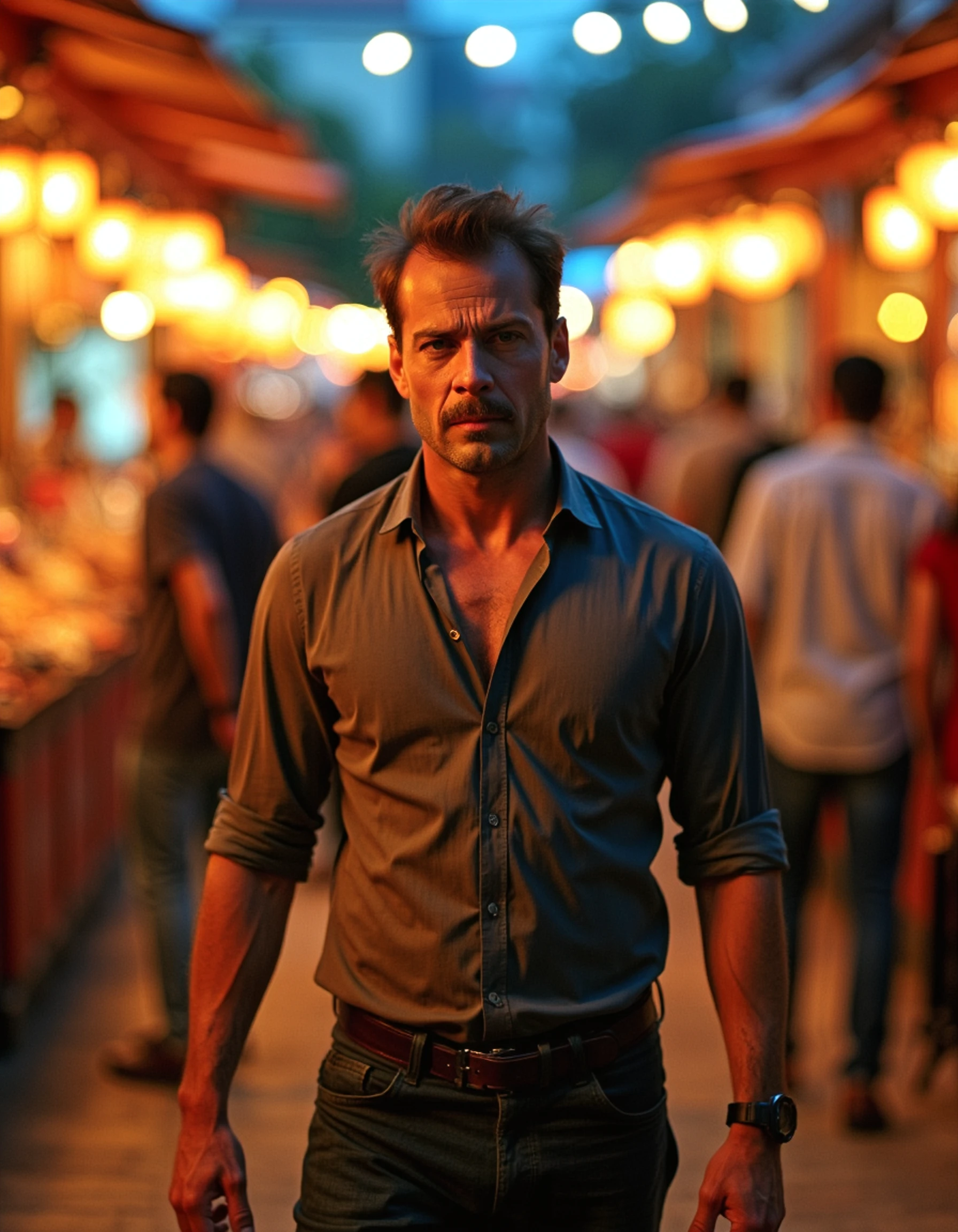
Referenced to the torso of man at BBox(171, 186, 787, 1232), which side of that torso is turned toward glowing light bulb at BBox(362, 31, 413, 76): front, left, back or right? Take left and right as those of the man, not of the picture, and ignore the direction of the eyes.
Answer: back

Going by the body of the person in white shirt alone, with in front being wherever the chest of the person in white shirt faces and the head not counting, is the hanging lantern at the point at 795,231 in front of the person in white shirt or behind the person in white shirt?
in front

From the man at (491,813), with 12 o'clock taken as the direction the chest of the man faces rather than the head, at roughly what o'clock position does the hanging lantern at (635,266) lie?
The hanging lantern is roughly at 6 o'clock from the man.

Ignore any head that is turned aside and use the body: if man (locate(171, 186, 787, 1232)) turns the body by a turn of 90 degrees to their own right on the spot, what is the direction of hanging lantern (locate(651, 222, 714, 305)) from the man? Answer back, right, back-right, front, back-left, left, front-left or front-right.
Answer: right

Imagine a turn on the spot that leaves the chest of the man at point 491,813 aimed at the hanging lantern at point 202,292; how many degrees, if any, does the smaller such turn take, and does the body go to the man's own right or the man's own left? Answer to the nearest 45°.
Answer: approximately 180°

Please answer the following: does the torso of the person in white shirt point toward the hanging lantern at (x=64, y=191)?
no

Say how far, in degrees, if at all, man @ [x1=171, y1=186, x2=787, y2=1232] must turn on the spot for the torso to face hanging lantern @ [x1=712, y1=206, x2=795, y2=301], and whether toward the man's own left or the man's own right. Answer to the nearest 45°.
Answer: approximately 180°

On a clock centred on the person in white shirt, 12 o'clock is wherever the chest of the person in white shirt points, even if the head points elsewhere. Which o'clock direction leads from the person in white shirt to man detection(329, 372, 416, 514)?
The man is roughly at 10 o'clock from the person in white shirt.

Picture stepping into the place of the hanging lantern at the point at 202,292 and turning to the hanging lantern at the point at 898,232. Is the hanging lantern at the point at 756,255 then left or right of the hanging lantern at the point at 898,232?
left

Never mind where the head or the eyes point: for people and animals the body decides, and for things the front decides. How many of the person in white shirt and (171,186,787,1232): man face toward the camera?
1

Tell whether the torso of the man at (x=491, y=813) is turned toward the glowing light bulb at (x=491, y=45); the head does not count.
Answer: no

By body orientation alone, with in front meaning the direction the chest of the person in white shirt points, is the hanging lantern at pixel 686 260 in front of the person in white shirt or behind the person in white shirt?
in front

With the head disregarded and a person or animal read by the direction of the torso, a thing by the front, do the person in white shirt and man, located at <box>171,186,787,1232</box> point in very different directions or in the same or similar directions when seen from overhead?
very different directions

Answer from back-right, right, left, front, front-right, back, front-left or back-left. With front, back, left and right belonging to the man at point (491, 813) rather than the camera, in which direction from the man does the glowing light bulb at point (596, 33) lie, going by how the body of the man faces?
back

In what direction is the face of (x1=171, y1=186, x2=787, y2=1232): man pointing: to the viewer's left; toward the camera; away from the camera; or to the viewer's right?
toward the camera

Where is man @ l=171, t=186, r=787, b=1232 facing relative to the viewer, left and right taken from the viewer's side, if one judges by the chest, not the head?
facing the viewer

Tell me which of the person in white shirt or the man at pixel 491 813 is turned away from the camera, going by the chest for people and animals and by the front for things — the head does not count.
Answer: the person in white shirt

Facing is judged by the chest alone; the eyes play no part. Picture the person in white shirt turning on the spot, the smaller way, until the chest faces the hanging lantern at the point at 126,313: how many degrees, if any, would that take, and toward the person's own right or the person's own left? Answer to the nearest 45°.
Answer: approximately 45° to the person's own left

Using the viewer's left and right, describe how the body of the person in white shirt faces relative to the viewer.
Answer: facing away from the viewer
